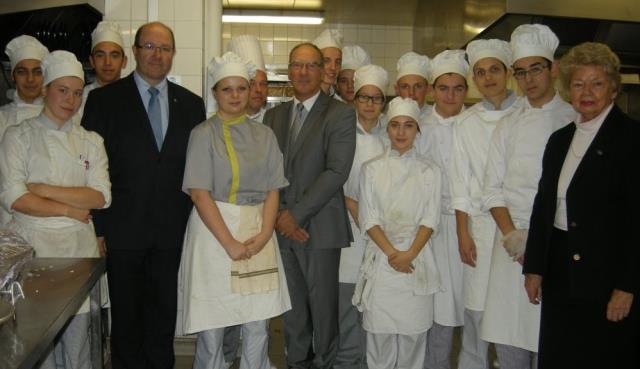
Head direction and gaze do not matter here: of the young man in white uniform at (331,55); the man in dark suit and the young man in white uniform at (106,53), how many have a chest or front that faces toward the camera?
3

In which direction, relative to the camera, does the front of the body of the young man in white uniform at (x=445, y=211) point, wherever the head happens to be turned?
toward the camera

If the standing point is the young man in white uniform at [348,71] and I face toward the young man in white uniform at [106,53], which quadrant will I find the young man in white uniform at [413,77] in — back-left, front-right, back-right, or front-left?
back-left

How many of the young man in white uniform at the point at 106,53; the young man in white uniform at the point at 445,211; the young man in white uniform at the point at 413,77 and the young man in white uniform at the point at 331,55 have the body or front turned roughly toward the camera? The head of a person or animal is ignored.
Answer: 4

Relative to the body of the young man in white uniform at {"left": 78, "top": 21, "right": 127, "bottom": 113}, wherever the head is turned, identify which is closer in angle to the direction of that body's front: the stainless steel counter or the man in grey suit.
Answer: the stainless steel counter

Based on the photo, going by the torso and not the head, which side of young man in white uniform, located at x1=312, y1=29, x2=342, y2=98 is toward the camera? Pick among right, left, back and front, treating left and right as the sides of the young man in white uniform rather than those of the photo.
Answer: front

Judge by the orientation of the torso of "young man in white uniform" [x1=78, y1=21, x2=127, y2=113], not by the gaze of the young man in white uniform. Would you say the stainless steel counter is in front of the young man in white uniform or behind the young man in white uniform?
in front

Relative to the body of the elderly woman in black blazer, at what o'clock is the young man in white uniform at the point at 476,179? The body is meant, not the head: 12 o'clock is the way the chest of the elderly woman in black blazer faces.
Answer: The young man in white uniform is roughly at 3 o'clock from the elderly woman in black blazer.

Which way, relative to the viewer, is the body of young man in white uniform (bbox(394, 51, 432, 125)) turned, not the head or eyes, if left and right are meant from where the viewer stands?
facing the viewer
